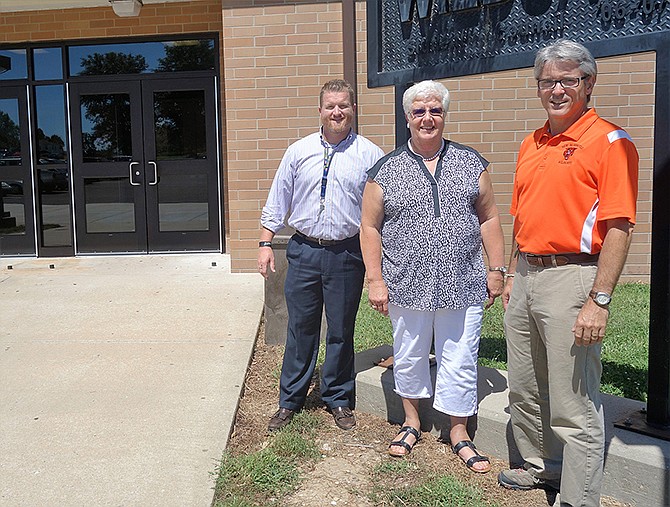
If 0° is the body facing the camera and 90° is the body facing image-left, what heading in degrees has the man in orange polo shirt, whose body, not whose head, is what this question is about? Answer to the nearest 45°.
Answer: approximately 45°

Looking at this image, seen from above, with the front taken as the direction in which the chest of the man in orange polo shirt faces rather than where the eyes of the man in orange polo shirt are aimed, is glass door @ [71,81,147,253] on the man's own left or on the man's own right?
on the man's own right

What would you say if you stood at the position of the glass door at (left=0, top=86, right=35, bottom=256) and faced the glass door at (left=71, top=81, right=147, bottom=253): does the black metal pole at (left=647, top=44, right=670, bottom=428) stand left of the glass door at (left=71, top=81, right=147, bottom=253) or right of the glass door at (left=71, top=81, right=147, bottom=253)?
right

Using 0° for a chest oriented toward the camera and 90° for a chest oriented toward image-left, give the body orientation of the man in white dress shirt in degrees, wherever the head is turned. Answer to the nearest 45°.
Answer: approximately 0°

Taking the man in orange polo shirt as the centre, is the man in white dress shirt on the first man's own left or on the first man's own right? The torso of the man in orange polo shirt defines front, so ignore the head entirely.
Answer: on the first man's own right

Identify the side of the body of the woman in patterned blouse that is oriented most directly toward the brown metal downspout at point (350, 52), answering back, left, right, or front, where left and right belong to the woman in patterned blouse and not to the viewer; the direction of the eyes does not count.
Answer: back

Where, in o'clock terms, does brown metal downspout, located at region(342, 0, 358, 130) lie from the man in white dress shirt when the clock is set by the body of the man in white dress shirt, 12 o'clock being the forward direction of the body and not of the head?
The brown metal downspout is roughly at 6 o'clock from the man in white dress shirt.

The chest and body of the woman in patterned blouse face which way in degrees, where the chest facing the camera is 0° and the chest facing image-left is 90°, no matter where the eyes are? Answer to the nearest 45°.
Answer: approximately 0°

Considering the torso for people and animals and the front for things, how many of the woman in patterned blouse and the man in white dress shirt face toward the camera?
2

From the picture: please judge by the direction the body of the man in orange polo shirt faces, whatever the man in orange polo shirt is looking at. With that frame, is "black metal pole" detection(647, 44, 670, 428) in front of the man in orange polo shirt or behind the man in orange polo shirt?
behind
